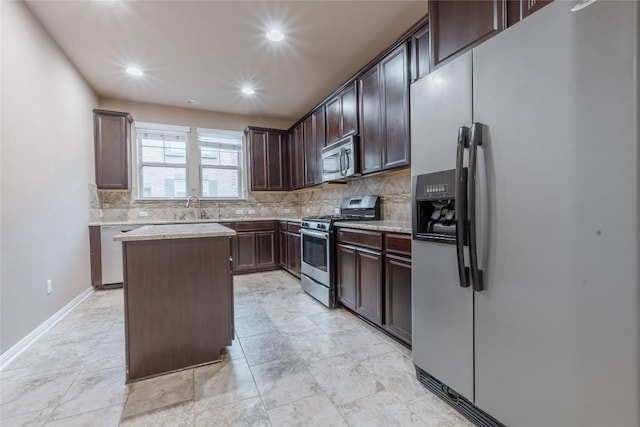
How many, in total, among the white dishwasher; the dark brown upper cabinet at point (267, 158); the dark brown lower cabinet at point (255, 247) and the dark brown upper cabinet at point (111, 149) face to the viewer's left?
0

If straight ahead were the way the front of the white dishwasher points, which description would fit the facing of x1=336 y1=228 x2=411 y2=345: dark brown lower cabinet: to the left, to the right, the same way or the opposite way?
to the right

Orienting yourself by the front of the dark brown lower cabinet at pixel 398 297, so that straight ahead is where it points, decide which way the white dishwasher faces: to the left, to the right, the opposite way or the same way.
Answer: to the left

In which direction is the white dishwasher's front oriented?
toward the camera

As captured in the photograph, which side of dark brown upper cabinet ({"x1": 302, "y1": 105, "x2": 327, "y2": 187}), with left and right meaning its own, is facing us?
left

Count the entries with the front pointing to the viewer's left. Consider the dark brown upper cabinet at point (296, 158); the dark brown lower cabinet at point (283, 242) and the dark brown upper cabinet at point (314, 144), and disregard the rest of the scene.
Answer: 3

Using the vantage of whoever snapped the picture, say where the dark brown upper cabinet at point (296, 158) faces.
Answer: facing to the left of the viewer

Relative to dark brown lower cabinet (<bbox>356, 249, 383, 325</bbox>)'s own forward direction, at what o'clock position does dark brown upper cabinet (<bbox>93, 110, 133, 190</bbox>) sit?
The dark brown upper cabinet is roughly at 2 o'clock from the dark brown lower cabinet.

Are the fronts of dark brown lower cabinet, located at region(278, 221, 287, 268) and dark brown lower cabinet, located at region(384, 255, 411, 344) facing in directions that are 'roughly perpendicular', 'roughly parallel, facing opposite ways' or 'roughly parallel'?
roughly parallel

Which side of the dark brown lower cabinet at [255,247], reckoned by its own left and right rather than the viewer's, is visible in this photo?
front

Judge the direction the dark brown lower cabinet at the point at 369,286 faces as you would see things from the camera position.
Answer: facing the viewer and to the left of the viewer

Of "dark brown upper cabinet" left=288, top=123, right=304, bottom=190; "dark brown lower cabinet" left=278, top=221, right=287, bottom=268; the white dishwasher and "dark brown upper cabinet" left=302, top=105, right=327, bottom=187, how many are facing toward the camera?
1

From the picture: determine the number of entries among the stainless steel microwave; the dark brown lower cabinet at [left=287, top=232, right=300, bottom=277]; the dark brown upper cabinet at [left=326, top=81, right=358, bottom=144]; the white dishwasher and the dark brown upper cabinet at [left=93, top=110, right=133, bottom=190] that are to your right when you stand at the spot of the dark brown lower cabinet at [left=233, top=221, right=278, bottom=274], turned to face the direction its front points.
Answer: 2

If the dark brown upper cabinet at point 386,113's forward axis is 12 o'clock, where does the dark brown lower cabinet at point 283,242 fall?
The dark brown lower cabinet is roughly at 3 o'clock from the dark brown upper cabinet.

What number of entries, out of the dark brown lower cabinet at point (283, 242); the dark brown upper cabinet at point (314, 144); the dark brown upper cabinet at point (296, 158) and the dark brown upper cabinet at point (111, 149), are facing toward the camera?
1
